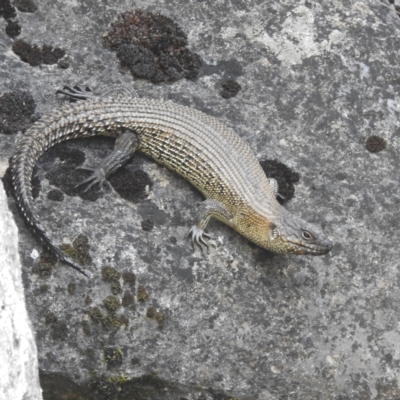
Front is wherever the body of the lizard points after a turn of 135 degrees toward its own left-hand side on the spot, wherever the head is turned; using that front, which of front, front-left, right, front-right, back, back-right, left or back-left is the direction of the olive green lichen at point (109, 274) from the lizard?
back

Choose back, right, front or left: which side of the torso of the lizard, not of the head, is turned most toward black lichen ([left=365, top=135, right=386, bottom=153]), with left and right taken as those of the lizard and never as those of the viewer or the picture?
left

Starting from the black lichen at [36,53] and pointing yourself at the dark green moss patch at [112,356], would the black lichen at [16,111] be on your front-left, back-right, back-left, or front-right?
front-right

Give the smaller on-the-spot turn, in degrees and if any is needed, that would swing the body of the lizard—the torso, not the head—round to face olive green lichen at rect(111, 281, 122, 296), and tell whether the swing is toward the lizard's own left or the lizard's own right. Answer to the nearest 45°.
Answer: approximately 45° to the lizard's own right

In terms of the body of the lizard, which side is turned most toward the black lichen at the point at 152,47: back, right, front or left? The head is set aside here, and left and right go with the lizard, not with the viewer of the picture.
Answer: back

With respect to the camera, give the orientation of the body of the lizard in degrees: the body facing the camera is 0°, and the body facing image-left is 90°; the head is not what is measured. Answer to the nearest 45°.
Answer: approximately 315°

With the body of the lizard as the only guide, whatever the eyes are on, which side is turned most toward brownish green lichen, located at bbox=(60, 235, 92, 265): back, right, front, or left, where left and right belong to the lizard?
right

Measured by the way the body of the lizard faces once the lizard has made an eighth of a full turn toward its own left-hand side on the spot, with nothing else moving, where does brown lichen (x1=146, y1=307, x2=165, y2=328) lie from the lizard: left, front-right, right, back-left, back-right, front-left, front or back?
right

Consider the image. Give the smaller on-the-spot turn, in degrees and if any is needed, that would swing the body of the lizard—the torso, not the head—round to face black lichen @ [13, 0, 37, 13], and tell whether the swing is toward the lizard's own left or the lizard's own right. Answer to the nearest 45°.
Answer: approximately 180°

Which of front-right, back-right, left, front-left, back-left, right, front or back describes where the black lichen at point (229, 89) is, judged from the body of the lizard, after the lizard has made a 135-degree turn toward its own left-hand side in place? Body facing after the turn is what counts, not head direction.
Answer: front

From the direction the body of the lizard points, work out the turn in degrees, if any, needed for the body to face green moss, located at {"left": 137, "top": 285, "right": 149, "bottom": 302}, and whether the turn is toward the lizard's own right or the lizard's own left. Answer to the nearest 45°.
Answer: approximately 45° to the lizard's own right

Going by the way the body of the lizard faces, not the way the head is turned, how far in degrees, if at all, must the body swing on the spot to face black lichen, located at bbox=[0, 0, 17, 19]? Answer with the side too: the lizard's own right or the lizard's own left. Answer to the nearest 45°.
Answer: approximately 135° to the lizard's own right

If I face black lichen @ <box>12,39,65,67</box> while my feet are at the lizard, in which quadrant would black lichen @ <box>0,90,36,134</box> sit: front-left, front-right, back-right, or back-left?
front-left

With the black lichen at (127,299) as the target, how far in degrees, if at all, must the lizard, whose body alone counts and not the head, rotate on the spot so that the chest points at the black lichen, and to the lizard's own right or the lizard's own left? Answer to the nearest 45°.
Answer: approximately 45° to the lizard's own right

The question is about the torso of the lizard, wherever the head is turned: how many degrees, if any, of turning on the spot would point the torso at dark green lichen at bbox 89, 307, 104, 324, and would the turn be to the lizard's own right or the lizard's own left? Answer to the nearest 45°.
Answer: approximately 45° to the lizard's own right

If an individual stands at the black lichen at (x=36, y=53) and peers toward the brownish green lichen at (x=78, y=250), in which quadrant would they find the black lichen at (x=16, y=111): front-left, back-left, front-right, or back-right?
front-right

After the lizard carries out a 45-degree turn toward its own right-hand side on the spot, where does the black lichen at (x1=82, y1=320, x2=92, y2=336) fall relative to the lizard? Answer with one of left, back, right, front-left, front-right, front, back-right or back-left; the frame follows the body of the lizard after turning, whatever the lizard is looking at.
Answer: front

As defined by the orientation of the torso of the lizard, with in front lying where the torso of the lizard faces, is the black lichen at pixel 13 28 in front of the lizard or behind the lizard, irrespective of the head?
behind

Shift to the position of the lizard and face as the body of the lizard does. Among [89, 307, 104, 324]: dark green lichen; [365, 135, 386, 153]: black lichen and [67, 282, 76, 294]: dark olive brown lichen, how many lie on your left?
1
